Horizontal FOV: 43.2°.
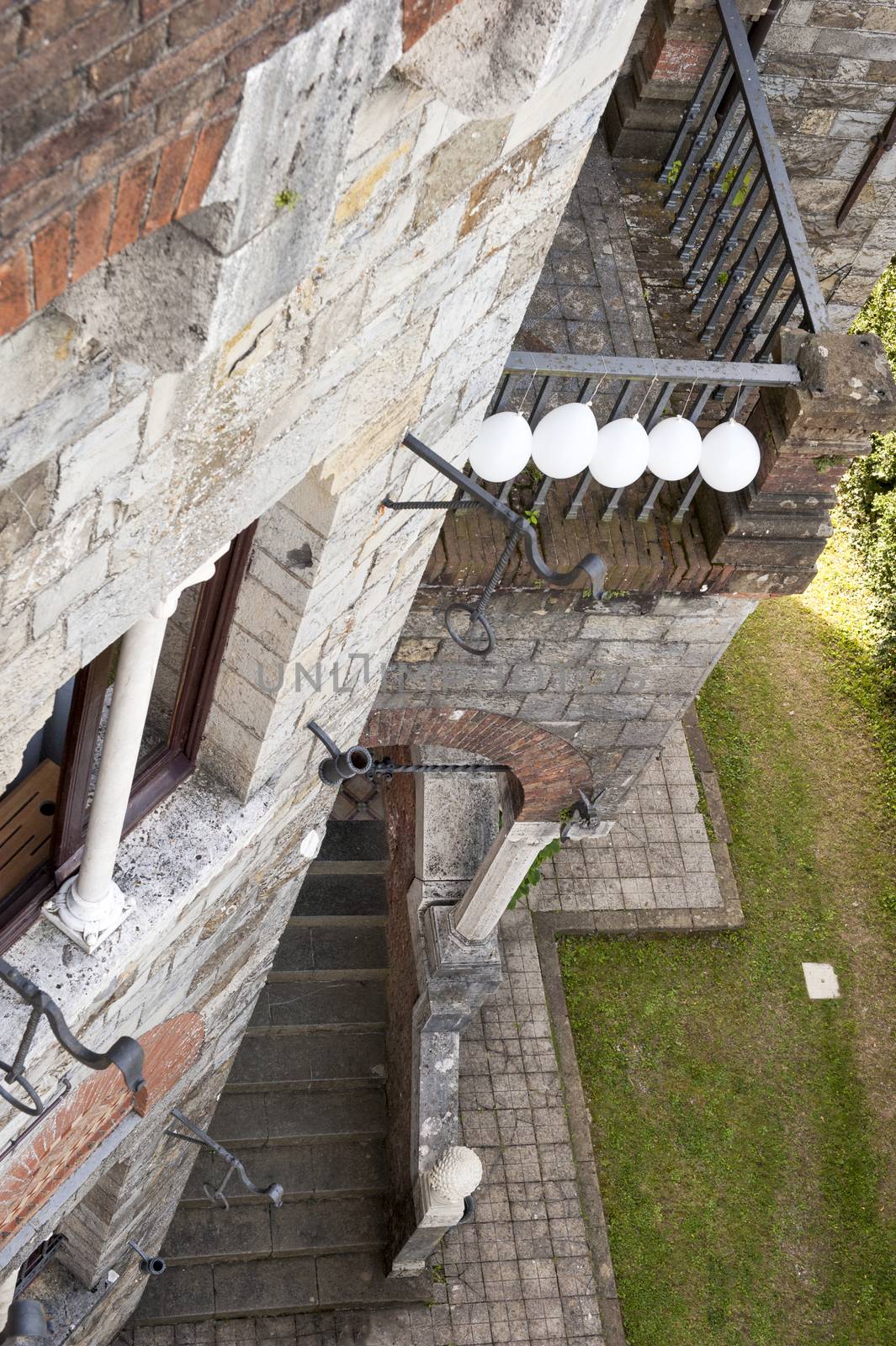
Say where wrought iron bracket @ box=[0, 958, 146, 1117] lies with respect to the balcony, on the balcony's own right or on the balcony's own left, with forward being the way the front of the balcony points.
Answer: on the balcony's own right

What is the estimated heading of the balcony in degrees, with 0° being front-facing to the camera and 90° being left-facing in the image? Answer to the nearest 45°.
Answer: approximately 270°

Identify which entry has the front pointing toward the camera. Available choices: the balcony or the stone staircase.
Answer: the stone staircase

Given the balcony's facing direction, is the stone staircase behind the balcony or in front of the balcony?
behind

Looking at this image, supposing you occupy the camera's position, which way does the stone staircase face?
facing the viewer

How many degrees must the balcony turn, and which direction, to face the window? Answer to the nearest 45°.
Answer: approximately 135° to its right
